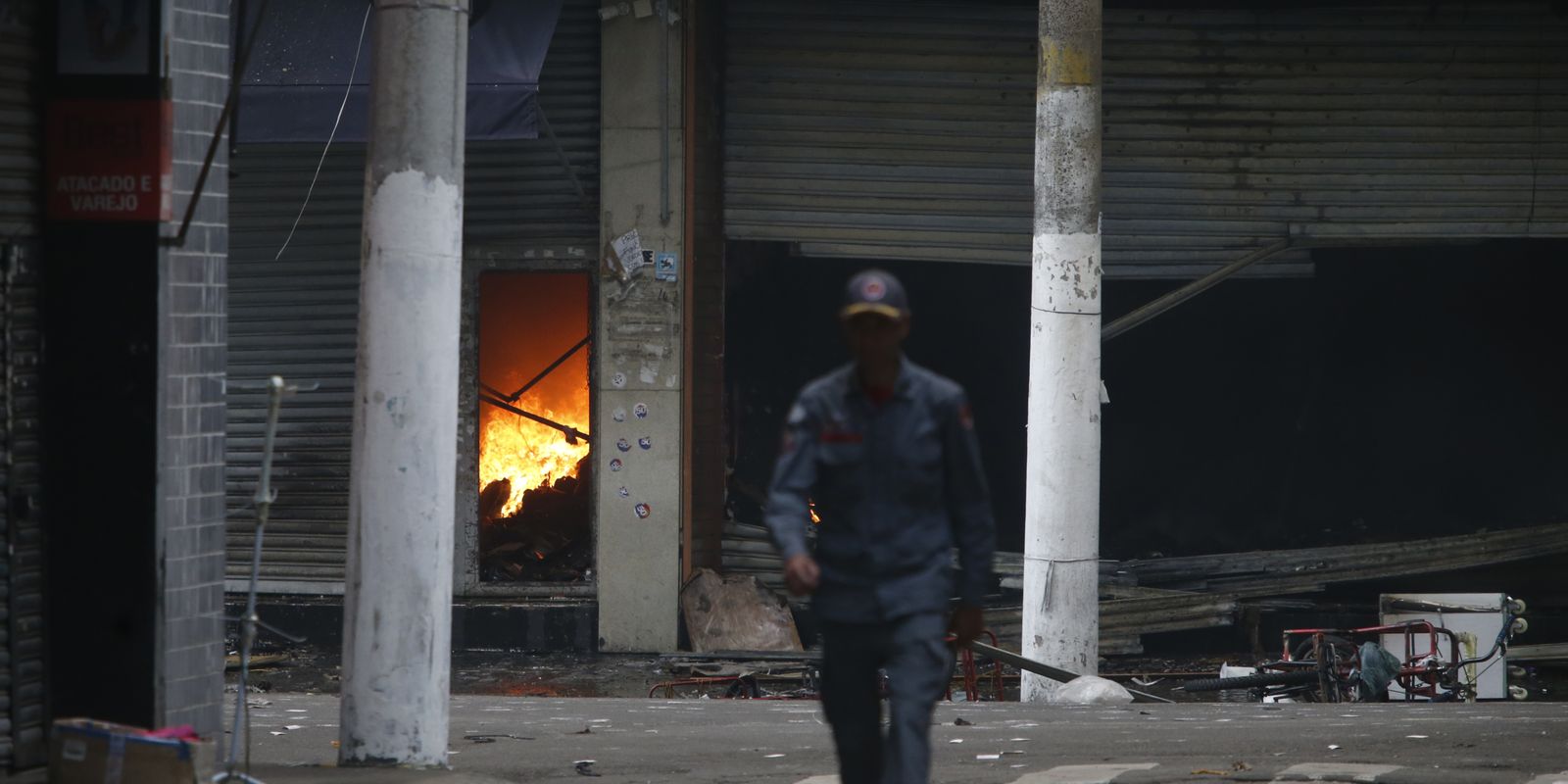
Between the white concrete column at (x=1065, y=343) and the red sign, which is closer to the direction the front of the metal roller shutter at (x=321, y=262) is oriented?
the red sign

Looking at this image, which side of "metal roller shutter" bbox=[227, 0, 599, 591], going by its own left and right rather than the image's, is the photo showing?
front

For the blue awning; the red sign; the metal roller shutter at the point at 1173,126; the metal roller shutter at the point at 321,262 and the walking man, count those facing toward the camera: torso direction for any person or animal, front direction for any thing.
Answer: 5

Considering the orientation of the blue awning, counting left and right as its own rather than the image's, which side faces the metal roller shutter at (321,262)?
back

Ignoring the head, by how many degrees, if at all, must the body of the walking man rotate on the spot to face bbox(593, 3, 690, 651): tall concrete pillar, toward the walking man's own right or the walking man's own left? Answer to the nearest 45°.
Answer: approximately 180°

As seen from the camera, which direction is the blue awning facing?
toward the camera

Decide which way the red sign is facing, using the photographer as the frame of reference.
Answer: facing the viewer

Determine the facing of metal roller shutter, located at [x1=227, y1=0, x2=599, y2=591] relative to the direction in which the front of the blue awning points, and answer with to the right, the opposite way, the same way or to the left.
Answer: the same way

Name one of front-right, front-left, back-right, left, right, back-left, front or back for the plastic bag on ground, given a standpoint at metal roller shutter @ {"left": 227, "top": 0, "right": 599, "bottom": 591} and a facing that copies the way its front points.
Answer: front-left

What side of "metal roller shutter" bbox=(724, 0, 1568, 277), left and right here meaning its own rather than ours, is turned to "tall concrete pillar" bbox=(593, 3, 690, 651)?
right

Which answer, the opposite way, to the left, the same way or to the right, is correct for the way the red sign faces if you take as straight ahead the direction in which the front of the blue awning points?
the same way

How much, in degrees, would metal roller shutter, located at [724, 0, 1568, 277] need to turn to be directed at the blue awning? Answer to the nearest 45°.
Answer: approximately 45° to its right

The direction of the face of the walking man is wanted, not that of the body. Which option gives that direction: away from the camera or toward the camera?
toward the camera
